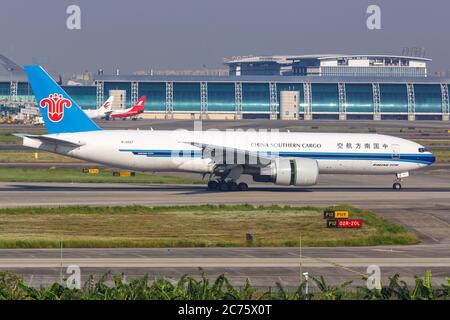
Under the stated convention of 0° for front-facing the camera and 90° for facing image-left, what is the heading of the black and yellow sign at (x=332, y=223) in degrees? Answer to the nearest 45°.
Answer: approximately 0°

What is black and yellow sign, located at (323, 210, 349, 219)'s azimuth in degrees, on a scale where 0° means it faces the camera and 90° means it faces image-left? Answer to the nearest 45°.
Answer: approximately 0°
